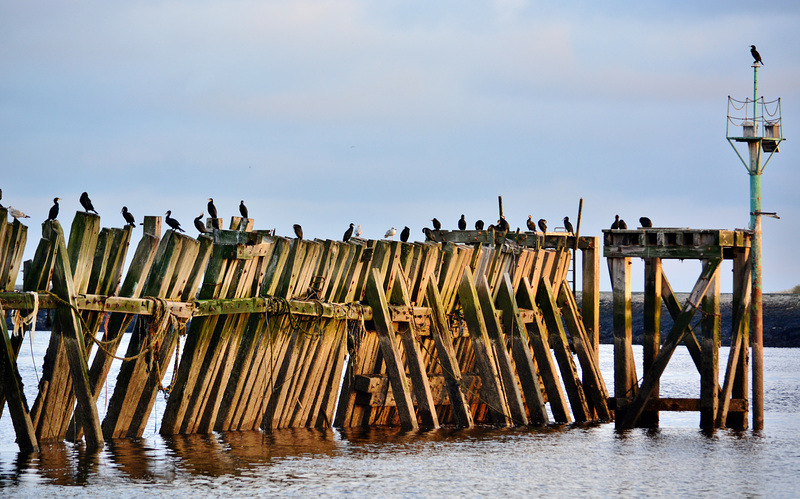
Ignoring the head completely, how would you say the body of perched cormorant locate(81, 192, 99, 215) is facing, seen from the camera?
to the viewer's left

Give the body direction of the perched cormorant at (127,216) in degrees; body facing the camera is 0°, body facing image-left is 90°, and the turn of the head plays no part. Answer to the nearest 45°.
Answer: approximately 90°

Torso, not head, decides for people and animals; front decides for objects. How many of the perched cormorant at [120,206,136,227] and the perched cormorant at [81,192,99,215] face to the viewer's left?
2

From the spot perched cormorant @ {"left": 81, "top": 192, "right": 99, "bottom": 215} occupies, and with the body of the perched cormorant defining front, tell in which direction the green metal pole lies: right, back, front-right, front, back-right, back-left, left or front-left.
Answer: back

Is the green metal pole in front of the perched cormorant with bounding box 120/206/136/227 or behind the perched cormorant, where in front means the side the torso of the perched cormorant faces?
behind
